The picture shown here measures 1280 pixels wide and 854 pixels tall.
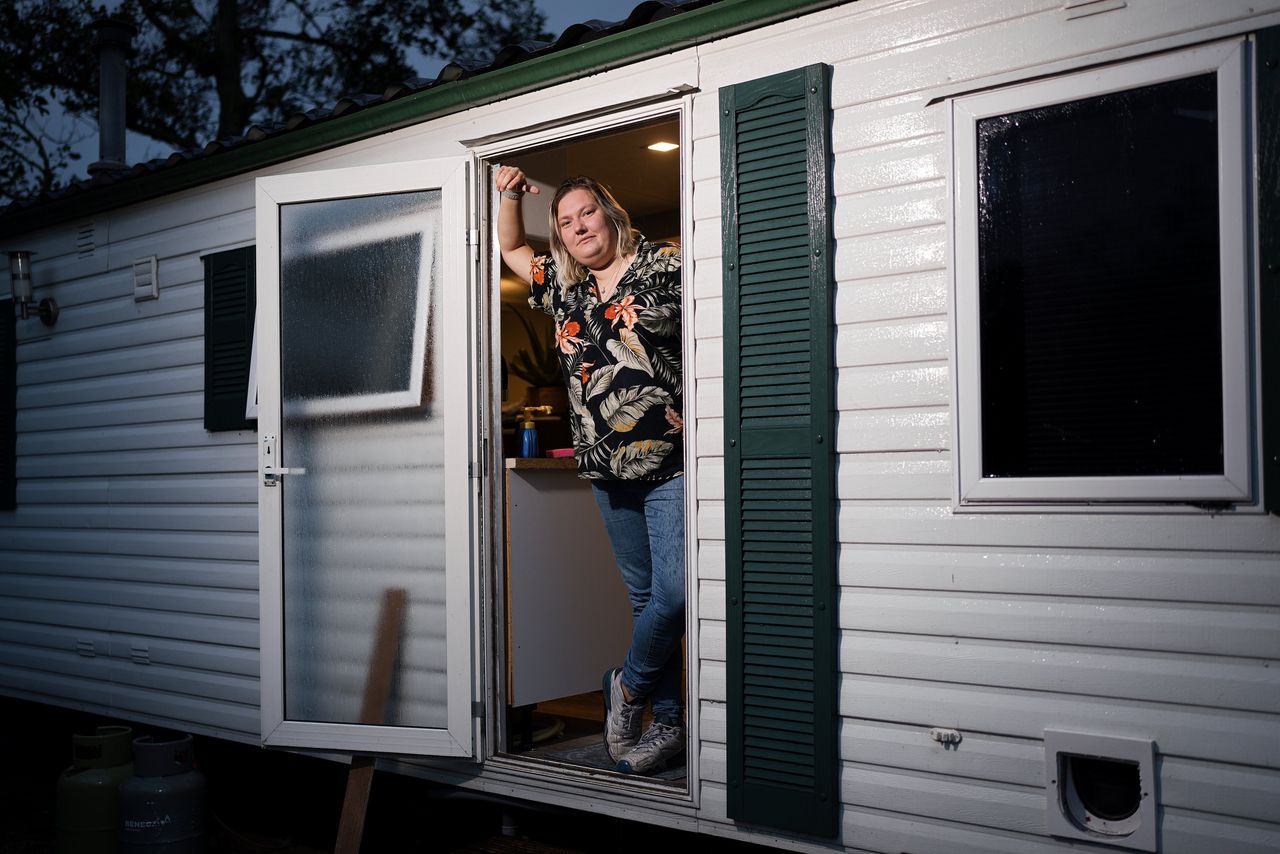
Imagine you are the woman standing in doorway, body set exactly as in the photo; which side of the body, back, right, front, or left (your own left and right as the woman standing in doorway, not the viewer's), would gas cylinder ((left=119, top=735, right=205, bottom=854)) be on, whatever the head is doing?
right

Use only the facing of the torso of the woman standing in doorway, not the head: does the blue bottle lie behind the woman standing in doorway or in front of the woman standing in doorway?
behind

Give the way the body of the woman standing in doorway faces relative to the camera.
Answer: toward the camera

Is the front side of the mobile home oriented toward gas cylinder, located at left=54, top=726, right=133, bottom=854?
no

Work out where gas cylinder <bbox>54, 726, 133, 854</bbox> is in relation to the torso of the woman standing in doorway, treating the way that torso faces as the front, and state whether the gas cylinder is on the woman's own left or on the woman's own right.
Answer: on the woman's own right
